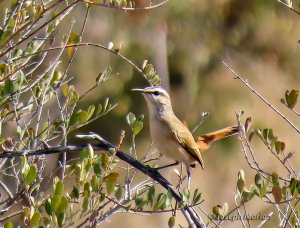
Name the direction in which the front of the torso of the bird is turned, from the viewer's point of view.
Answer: to the viewer's left
